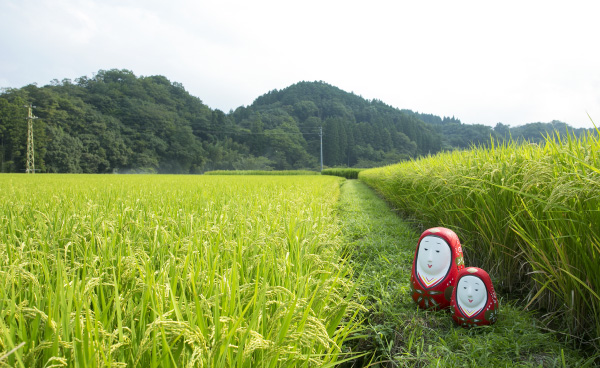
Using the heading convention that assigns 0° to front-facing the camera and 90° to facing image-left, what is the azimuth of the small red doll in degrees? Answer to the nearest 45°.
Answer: approximately 0°
